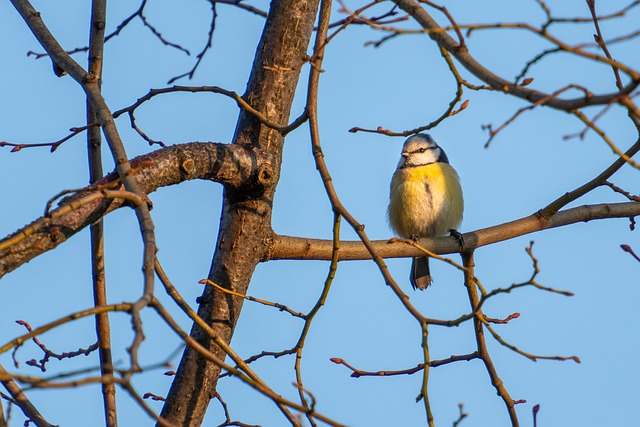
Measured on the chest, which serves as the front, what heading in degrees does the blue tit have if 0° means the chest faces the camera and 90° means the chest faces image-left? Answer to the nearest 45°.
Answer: approximately 0°
